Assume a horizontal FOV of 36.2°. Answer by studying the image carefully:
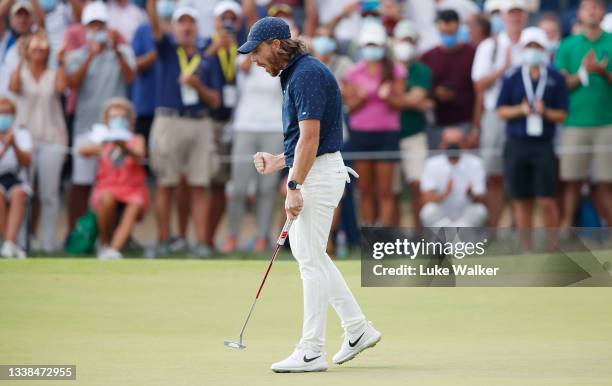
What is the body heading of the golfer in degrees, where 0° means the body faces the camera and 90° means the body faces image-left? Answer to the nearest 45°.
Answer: approximately 90°

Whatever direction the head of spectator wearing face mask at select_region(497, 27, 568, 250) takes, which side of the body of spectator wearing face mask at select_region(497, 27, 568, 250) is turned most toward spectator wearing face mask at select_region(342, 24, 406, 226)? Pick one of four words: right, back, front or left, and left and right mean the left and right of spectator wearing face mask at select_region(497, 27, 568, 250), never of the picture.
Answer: right

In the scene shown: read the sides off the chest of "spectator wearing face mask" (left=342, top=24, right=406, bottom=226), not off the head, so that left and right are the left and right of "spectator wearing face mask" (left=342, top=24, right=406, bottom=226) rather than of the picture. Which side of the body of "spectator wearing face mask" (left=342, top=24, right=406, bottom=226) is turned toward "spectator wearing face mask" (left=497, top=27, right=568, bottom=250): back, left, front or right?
left

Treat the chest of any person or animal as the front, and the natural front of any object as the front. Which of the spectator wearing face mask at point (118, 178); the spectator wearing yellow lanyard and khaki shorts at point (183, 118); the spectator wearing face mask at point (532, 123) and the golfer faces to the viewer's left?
the golfer

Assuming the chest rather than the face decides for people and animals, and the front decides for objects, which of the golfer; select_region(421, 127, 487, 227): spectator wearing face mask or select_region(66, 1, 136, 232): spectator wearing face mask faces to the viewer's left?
the golfer

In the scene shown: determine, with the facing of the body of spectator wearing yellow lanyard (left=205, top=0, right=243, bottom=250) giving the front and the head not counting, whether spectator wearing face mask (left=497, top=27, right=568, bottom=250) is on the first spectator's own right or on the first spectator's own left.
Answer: on the first spectator's own left

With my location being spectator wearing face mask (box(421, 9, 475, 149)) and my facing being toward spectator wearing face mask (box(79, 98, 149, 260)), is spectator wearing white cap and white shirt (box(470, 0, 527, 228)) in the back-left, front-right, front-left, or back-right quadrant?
back-left
